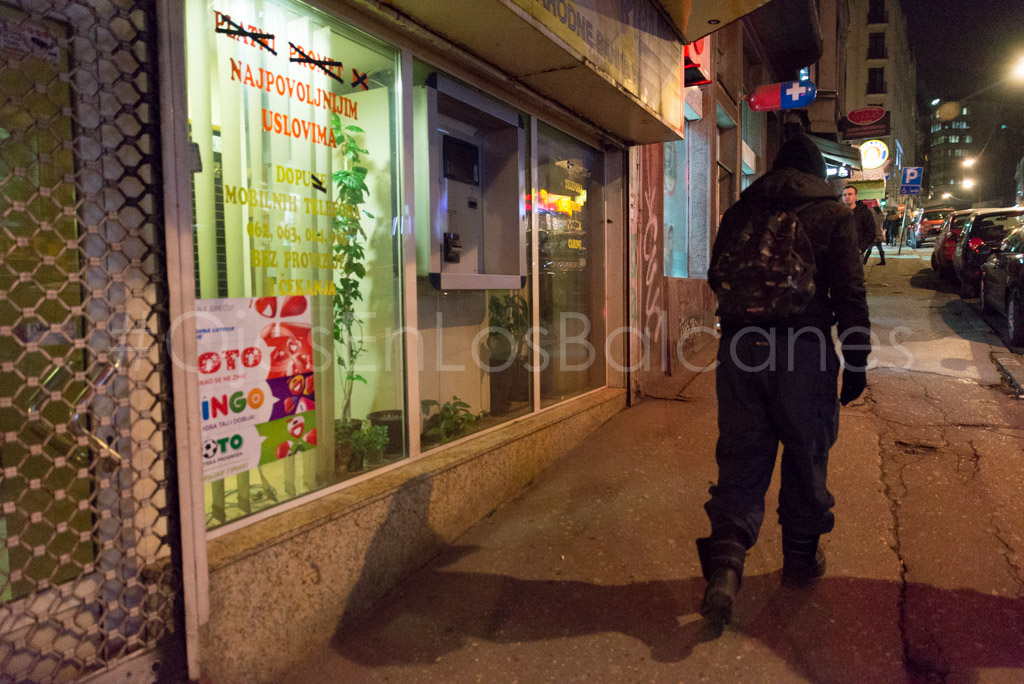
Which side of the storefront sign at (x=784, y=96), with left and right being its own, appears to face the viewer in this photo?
front

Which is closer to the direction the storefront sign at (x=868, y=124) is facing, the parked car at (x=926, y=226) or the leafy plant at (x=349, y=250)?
the leafy plant

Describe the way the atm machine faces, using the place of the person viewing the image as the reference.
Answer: facing the viewer and to the right of the viewer

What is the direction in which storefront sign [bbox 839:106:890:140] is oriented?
toward the camera

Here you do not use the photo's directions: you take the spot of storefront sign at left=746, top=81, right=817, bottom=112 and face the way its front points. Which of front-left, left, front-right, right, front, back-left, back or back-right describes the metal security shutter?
front

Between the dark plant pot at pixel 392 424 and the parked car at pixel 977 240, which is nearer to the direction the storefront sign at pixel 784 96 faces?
the dark plant pot

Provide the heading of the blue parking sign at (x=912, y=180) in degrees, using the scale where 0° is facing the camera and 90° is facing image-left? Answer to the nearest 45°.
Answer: approximately 0°

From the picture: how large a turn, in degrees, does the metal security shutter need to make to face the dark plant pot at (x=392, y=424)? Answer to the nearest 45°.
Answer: approximately 90° to its left

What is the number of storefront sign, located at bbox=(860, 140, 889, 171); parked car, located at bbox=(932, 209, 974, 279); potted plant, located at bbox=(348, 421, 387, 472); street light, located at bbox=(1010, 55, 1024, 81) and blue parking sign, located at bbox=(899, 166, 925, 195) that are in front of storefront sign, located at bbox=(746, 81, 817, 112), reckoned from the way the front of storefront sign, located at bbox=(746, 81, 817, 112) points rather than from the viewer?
1

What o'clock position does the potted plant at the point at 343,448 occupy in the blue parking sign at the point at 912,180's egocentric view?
The potted plant is roughly at 12 o'clock from the blue parking sign.
